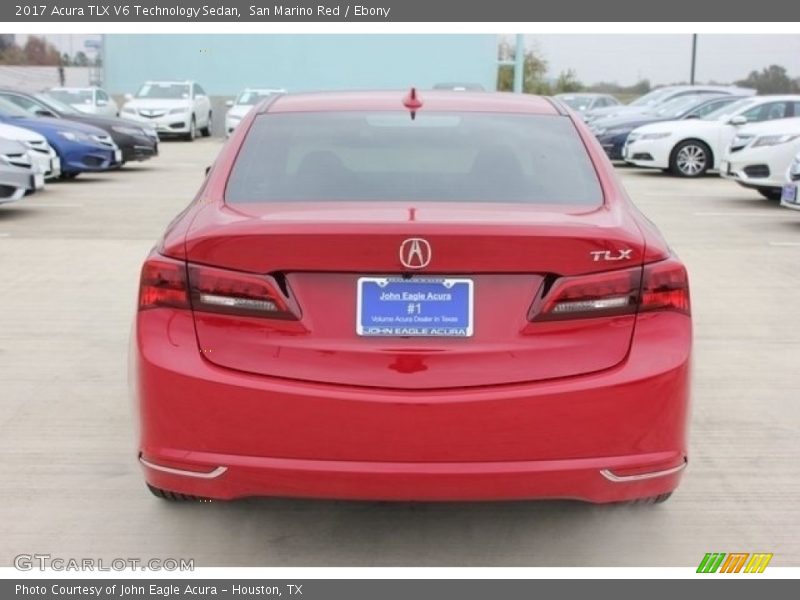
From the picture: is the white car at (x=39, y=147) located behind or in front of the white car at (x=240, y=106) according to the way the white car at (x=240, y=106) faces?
in front

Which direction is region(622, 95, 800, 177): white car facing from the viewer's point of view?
to the viewer's left

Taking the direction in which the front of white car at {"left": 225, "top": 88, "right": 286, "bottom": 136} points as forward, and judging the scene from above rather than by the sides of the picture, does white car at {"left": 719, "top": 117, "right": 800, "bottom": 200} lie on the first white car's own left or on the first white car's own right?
on the first white car's own left

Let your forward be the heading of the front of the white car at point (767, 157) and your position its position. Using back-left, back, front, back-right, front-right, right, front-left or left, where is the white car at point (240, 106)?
right

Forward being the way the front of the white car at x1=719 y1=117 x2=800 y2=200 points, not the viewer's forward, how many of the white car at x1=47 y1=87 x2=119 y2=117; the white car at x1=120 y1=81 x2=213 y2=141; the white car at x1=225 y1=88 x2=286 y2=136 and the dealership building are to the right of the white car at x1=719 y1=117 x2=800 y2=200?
4

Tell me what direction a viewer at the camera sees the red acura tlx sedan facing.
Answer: facing away from the viewer

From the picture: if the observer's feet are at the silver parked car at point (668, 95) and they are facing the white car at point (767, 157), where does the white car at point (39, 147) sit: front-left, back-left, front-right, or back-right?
front-right

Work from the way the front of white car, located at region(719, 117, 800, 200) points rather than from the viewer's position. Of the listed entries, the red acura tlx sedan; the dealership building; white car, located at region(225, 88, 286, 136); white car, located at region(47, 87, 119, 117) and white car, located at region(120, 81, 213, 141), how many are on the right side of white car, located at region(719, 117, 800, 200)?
4

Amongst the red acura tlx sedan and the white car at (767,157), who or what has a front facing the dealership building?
the red acura tlx sedan

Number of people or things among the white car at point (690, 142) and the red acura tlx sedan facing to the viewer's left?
1

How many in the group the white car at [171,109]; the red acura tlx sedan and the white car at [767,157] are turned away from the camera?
1

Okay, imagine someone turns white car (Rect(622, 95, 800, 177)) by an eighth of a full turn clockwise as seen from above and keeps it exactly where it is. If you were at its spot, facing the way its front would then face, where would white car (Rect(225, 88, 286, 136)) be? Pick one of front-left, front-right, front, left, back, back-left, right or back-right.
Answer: front

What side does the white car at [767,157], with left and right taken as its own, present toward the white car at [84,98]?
right

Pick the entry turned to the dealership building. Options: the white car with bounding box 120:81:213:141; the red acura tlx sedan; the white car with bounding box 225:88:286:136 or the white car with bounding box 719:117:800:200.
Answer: the red acura tlx sedan

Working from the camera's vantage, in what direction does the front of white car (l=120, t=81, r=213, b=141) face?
facing the viewer and to the left of the viewer

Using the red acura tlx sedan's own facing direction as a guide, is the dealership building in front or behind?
in front

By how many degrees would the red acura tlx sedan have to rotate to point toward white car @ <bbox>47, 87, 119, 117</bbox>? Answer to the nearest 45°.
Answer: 0° — it already faces it
